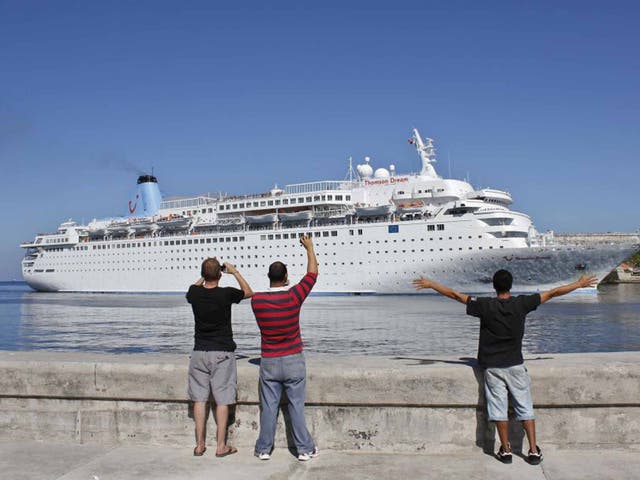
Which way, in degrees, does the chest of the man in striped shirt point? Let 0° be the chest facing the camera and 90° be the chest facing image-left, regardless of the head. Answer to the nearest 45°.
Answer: approximately 180°

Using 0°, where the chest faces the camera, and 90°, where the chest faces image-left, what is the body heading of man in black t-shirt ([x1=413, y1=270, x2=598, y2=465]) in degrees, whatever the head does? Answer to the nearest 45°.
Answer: approximately 180°

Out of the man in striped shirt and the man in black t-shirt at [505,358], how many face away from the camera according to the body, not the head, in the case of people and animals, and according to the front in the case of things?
2

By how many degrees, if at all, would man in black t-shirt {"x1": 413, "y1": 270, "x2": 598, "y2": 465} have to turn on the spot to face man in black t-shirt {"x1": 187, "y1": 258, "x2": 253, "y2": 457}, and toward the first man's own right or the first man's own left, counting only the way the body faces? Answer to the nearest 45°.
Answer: approximately 90° to the first man's own left

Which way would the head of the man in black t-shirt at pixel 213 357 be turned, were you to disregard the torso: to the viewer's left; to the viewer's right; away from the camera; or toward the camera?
away from the camera

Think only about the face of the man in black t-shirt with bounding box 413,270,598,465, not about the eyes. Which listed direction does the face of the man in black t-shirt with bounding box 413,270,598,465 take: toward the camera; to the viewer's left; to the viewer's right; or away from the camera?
away from the camera

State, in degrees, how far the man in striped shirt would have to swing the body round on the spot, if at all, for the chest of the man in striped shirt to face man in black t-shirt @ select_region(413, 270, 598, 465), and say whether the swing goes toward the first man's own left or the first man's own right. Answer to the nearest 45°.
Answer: approximately 90° to the first man's own right

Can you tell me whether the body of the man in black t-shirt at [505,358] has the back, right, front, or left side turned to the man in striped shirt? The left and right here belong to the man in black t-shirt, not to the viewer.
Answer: left
